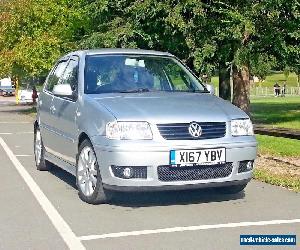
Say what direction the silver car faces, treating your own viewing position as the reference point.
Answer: facing the viewer and to the right of the viewer

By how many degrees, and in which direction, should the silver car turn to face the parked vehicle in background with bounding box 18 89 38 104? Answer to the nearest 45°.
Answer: approximately 135° to its left

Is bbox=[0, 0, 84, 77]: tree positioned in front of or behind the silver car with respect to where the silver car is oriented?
behind
